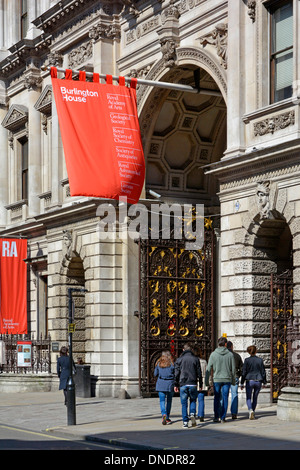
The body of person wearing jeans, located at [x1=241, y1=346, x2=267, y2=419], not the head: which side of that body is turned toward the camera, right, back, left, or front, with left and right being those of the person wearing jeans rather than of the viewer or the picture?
back

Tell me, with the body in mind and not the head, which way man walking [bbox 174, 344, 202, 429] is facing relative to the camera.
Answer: away from the camera

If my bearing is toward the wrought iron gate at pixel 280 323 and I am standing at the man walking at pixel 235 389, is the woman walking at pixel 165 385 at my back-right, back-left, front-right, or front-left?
back-left

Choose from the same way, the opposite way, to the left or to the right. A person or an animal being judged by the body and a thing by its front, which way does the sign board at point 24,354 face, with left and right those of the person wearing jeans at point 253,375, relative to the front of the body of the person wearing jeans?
the opposite way

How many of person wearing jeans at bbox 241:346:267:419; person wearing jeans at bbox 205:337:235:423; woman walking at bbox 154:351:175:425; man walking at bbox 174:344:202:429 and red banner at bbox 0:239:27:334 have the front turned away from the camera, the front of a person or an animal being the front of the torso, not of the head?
4

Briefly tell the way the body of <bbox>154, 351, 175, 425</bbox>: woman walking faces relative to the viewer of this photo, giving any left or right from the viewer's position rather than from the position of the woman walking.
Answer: facing away from the viewer

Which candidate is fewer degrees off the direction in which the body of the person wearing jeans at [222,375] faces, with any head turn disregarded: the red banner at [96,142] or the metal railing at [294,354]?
the red banner

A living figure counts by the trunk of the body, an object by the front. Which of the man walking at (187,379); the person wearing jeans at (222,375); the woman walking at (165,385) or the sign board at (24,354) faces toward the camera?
the sign board

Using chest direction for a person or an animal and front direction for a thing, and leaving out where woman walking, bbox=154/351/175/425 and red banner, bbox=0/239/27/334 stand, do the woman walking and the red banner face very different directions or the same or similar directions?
very different directions

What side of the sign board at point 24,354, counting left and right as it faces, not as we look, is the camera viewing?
front

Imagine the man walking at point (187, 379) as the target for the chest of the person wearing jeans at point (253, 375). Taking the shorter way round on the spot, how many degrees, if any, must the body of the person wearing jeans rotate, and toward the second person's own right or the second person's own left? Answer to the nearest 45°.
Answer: approximately 135° to the second person's own left

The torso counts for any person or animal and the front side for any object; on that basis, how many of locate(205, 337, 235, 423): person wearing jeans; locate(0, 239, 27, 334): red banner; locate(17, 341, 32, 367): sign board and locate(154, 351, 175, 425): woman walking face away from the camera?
2

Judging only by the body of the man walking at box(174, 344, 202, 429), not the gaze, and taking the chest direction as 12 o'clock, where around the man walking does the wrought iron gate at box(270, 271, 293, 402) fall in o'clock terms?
The wrought iron gate is roughly at 1 o'clock from the man walking.
